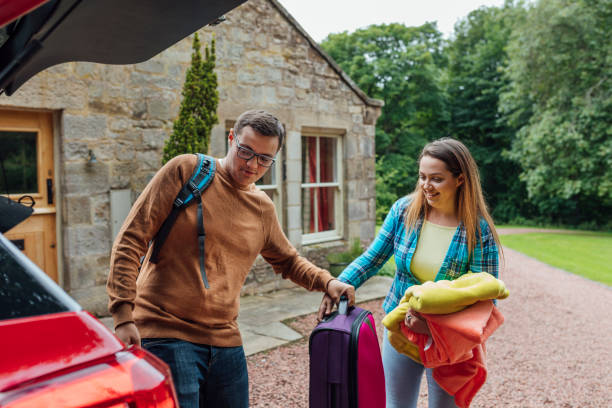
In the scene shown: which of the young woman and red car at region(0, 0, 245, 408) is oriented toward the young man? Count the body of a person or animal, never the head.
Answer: the young woman

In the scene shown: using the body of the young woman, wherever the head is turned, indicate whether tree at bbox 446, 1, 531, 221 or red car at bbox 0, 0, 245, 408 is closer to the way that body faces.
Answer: the red car

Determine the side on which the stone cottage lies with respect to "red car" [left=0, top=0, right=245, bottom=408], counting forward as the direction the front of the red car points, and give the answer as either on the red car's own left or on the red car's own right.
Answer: on the red car's own right
